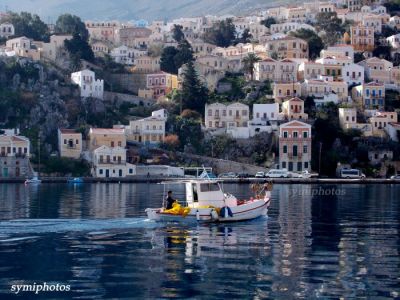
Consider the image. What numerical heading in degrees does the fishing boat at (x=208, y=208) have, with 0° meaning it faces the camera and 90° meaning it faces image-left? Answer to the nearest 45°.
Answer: approximately 270°
